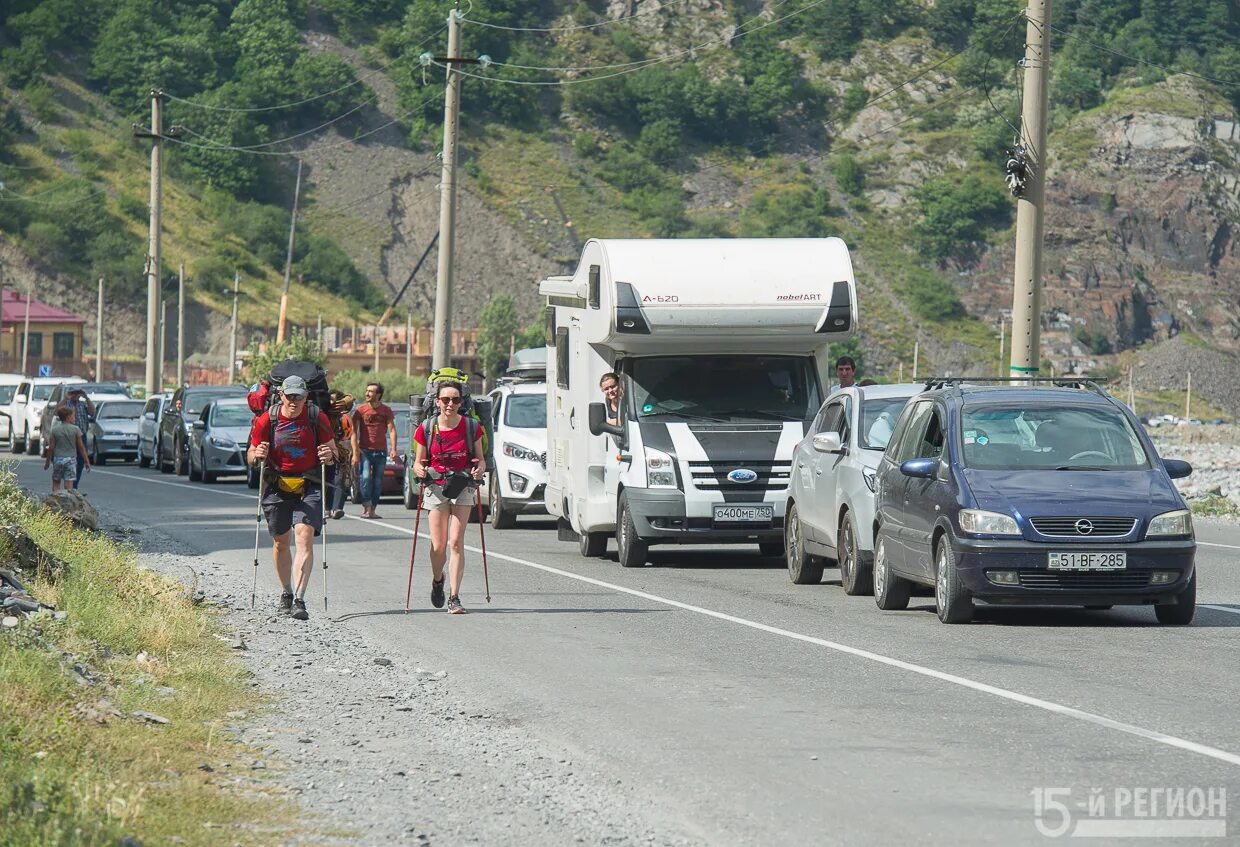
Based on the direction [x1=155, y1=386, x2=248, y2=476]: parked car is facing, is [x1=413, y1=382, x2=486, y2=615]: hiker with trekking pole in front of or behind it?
in front

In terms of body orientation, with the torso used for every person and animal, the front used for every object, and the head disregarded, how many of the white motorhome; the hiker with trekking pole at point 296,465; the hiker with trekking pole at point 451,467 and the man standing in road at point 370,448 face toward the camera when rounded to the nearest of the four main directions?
4

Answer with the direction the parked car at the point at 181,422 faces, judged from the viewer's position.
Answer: facing the viewer and to the right of the viewer

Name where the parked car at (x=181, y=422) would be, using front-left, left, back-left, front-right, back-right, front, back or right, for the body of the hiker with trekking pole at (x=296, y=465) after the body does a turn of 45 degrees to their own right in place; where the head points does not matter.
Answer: back-right

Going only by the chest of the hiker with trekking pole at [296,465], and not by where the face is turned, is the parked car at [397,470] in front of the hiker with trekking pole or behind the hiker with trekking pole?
behind

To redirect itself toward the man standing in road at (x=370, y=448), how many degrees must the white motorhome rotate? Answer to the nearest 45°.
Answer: approximately 135° to its right

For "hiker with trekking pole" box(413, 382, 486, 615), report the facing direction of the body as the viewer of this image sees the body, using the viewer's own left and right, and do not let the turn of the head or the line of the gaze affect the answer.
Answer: facing the viewer

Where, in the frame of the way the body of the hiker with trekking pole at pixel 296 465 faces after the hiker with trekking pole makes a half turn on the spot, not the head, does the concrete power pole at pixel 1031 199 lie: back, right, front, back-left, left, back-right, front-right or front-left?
front-right

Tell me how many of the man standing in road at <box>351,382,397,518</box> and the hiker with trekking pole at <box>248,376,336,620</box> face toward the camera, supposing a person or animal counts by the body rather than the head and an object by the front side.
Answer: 2

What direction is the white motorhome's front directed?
toward the camera
